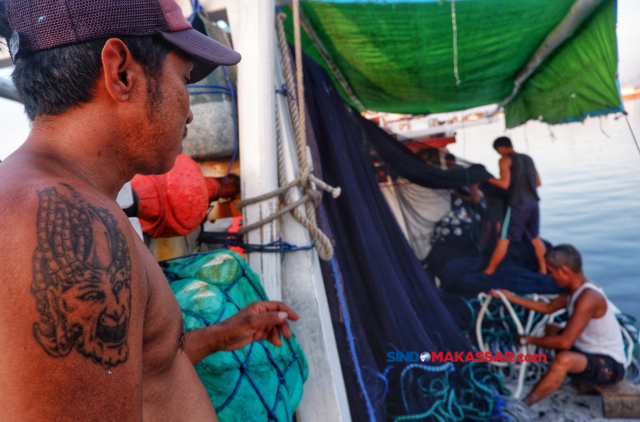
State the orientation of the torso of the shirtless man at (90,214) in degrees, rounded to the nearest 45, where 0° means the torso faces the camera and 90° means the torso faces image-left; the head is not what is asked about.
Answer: approximately 270°

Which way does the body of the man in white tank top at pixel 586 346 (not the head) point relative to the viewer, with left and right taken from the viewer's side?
facing to the left of the viewer

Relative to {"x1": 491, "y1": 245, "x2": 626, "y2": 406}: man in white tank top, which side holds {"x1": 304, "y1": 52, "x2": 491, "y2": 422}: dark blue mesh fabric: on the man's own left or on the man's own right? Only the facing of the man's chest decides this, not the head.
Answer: on the man's own left

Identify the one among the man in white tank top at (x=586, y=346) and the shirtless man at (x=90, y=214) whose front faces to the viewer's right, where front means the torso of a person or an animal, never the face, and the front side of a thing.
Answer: the shirtless man

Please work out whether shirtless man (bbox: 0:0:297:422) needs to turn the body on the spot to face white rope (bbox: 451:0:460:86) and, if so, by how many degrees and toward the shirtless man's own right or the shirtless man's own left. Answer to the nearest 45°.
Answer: approximately 45° to the shirtless man's own left

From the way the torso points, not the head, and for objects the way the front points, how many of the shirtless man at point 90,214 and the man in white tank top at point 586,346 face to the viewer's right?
1
